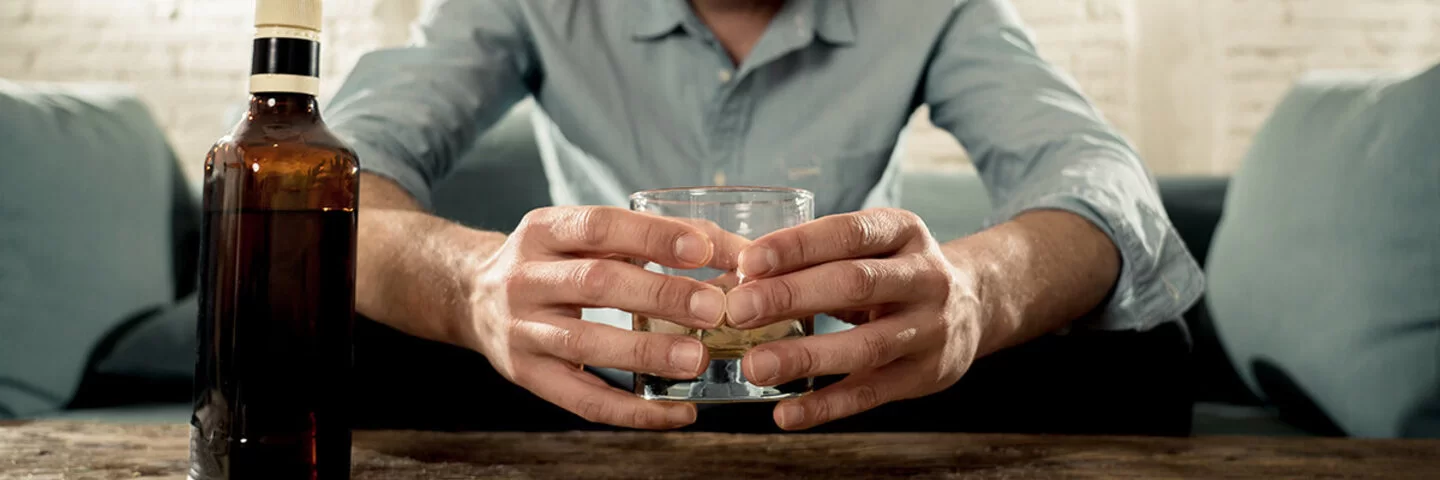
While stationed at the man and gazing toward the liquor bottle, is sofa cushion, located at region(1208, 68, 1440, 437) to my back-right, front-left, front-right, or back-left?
back-left

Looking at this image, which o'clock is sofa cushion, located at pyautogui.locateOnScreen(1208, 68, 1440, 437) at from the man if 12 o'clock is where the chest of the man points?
The sofa cushion is roughly at 8 o'clock from the man.

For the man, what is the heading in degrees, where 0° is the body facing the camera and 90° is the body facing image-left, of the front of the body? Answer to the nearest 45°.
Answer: approximately 0°

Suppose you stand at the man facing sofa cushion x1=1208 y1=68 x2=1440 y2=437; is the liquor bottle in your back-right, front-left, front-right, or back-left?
back-right

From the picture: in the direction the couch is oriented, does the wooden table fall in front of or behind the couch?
in front

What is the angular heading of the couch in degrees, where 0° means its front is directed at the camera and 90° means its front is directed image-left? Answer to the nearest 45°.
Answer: approximately 0°
